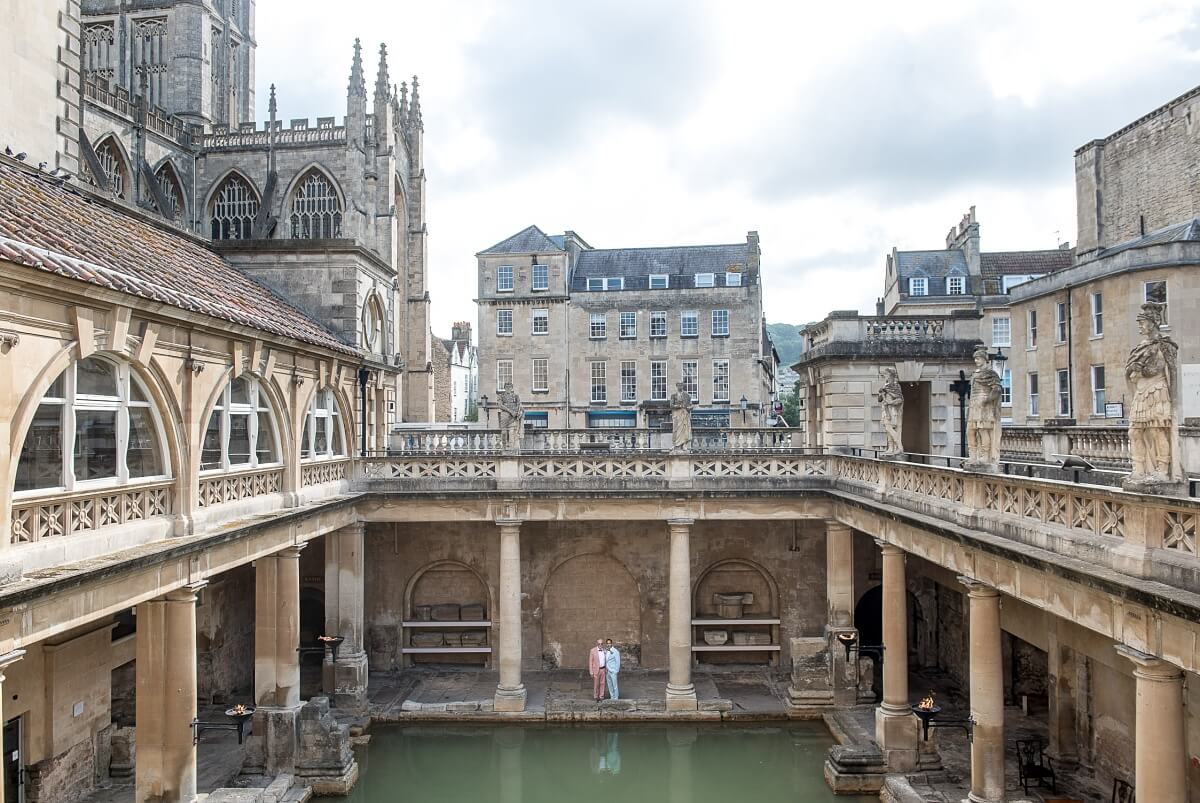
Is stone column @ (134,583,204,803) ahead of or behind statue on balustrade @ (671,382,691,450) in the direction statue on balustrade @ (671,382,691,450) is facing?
ahead

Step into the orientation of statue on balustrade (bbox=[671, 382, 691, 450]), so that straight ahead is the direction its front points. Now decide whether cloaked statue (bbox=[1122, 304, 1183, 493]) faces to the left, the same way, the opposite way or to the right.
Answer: to the right

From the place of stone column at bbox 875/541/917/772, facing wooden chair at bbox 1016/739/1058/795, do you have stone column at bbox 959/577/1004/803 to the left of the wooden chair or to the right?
right

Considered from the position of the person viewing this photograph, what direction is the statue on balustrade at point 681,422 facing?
facing the viewer

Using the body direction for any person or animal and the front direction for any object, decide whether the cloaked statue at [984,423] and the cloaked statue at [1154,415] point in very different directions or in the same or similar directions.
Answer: same or similar directions

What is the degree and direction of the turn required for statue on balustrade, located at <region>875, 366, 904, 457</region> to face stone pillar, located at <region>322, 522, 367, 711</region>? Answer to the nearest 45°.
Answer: approximately 45° to its right

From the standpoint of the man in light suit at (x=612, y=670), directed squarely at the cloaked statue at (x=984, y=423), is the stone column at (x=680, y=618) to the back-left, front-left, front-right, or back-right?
front-left

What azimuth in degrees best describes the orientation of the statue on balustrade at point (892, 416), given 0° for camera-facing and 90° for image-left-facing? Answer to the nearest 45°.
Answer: approximately 45°

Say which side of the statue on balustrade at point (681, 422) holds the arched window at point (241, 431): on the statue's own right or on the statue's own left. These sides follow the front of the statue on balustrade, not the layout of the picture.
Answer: on the statue's own right

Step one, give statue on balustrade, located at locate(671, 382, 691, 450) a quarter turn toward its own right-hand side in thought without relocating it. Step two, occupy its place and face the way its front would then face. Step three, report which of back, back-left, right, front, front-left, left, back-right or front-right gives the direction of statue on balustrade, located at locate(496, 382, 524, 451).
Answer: front

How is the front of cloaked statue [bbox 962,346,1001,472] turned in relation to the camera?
facing the viewer and to the left of the viewer

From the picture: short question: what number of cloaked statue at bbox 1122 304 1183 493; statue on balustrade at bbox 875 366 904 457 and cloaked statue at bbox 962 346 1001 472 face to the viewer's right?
0
